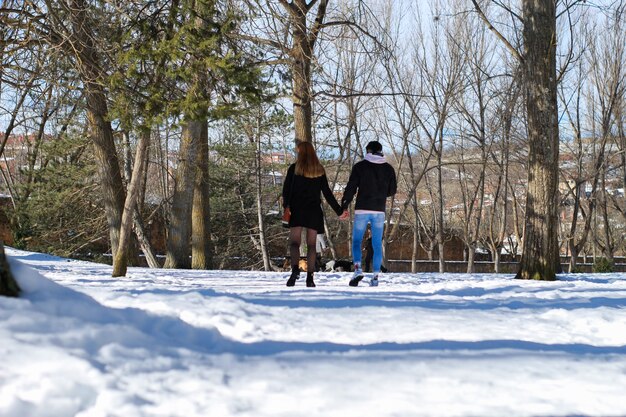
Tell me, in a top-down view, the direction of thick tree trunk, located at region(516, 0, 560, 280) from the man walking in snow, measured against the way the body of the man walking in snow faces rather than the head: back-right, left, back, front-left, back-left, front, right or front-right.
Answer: front-right

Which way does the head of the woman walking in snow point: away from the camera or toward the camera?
away from the camera

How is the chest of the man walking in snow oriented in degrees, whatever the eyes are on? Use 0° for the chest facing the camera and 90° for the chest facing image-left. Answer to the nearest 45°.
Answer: approximately 180°

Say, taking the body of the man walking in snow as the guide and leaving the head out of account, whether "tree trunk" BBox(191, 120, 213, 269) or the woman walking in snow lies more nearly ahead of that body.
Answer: the tree trunk

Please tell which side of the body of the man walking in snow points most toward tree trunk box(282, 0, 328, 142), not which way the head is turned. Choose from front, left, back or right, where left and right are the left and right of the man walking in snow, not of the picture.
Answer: front

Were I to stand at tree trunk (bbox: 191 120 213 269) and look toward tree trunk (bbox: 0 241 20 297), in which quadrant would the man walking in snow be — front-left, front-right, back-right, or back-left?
front-left

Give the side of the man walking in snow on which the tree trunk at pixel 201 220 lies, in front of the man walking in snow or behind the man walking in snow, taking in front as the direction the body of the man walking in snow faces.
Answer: in front

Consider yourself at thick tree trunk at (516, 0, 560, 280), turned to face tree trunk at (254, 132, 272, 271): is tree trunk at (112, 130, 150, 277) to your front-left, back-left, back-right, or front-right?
front-left

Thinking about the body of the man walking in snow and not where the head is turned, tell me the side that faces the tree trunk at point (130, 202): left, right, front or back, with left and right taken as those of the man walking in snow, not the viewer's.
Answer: left

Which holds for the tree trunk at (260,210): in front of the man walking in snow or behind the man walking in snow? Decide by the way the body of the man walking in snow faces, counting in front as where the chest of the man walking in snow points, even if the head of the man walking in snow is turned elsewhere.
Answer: in front
